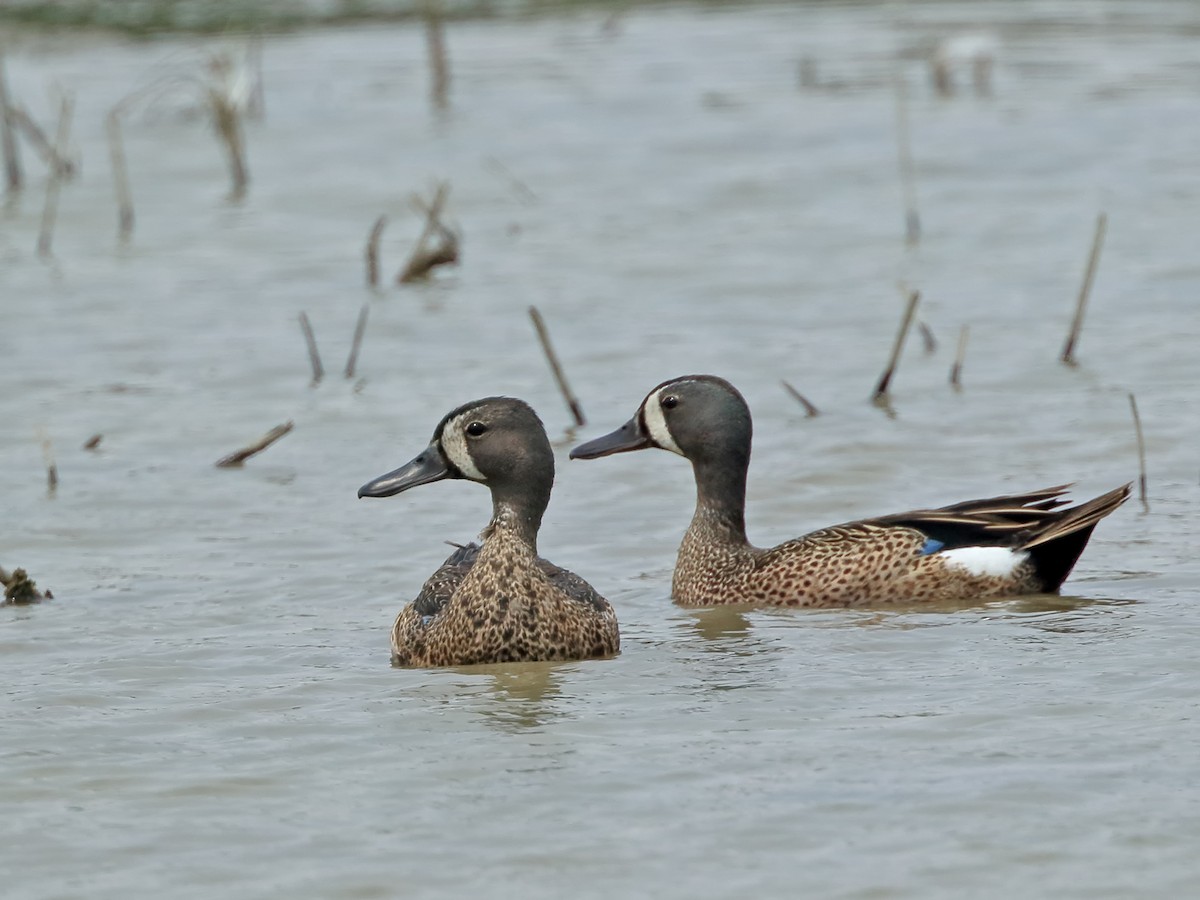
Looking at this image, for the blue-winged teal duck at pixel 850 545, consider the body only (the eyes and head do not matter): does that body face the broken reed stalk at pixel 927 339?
no

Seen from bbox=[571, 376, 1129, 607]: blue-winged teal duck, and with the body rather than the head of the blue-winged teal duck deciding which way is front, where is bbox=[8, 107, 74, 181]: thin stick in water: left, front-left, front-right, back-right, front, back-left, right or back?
front-right

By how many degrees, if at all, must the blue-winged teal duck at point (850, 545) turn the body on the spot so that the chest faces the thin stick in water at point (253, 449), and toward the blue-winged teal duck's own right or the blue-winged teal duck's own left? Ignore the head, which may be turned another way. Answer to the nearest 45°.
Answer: approximately 45° to the blue-winged teal duck's own right

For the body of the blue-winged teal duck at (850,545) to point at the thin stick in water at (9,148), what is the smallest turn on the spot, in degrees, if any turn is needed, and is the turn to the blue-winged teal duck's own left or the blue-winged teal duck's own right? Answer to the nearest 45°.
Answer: approximately 45° to the blue-winged teal duck's own right

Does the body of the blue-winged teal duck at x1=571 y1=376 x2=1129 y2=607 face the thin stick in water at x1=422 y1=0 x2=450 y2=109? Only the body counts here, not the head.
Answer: no

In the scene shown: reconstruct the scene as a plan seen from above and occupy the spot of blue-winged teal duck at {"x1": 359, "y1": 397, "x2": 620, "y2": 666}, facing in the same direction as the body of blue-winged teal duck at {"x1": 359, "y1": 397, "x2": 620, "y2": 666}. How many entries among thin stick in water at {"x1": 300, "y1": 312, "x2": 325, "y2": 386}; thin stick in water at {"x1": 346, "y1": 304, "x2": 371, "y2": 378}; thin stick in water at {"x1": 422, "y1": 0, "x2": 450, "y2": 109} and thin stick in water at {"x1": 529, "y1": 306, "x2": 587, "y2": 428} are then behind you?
4

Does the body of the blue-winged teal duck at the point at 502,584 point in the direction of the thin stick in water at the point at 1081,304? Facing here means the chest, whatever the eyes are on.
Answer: no

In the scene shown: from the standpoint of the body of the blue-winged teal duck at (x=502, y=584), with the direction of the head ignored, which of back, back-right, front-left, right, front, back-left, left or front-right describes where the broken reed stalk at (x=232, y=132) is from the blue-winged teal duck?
back

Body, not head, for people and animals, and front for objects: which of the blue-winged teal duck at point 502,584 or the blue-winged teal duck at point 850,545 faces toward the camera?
the blue-winged teal duck at point 502,584

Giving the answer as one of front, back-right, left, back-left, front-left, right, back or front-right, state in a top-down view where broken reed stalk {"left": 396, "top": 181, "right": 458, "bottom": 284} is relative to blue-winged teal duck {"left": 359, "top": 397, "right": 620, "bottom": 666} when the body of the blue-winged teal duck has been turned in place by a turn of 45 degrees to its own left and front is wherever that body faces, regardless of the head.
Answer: back-left

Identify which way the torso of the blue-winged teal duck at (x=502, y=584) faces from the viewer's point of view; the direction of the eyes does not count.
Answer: toward the camera

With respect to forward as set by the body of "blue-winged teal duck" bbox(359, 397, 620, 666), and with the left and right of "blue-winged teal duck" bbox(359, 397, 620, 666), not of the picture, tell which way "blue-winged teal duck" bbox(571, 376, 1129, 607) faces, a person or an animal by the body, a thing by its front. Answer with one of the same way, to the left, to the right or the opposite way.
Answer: to the right

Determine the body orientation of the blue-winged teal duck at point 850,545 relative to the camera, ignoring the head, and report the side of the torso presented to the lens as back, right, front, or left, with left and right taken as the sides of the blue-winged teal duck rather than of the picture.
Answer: left

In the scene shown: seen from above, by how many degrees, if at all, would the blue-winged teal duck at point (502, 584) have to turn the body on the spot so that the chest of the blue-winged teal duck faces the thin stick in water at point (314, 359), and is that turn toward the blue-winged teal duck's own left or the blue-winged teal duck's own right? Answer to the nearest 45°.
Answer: approximately 180°

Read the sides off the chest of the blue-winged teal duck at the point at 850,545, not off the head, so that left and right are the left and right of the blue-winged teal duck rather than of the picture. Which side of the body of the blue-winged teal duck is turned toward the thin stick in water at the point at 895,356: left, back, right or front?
right

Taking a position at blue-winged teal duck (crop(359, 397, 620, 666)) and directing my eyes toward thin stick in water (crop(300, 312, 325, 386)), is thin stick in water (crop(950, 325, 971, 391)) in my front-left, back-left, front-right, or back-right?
front-right

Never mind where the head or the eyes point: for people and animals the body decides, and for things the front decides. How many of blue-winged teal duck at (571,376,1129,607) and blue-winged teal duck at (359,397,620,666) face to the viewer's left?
1

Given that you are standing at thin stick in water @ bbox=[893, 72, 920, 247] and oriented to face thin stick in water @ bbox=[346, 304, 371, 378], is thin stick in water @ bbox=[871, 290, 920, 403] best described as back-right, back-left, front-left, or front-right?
front-left

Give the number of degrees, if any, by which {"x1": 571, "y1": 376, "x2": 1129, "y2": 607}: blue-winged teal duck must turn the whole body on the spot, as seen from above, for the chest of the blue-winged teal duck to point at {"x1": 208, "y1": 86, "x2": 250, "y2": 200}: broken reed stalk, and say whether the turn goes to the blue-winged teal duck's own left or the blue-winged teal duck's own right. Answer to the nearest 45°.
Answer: approximately 45° to the blue-winged teal duck's own right

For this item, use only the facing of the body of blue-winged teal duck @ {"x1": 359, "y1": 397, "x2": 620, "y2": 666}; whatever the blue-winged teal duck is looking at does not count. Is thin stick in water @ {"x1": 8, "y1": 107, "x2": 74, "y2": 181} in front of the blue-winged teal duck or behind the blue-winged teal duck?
behind
